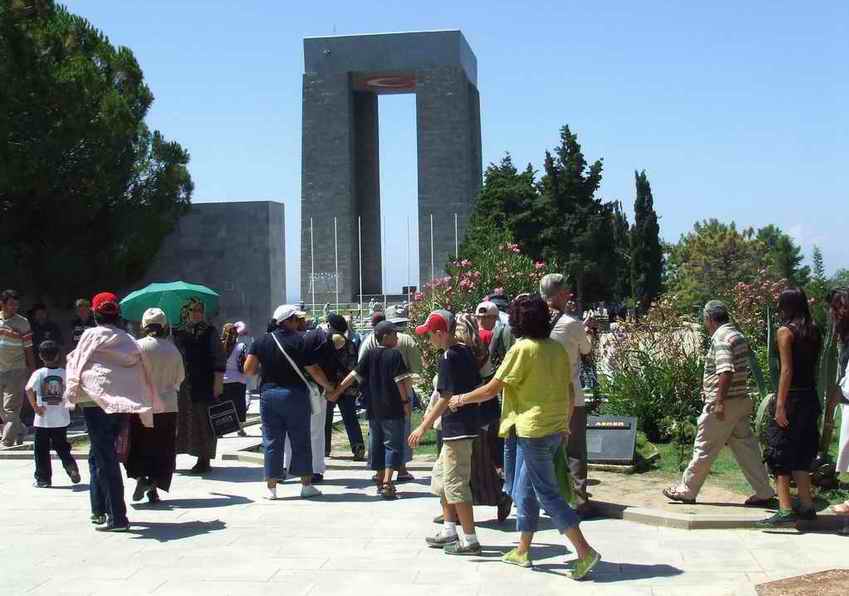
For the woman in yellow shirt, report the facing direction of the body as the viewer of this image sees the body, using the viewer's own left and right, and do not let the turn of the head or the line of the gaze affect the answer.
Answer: facing away from the viewer and to the left of the viewer

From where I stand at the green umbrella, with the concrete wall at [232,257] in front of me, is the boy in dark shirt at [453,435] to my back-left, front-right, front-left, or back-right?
back-right

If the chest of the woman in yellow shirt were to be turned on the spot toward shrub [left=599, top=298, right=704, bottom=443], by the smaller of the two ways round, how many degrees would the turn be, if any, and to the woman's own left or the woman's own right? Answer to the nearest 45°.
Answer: approximately 45° to the woman's own right

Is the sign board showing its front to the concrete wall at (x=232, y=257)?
no

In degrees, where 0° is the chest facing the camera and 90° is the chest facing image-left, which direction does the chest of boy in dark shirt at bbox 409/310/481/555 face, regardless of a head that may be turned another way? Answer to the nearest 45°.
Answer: approximately 90°

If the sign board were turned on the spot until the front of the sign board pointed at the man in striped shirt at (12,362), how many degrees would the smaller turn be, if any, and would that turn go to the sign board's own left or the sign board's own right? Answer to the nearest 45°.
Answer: approximately 90° to the sign board's own right

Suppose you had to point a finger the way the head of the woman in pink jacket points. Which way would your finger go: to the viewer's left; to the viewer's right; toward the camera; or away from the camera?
away from the camera

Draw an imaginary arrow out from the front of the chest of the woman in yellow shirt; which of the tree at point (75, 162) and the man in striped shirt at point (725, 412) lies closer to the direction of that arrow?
the tree

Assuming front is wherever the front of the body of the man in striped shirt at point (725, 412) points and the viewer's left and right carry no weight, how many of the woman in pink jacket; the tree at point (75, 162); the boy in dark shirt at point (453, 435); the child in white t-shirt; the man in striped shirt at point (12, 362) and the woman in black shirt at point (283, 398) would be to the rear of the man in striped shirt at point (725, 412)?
0

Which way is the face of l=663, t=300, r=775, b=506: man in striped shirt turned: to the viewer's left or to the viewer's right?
to the viewer's left

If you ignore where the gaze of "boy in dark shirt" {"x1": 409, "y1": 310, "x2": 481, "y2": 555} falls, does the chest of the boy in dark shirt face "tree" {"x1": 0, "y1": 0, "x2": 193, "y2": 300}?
no

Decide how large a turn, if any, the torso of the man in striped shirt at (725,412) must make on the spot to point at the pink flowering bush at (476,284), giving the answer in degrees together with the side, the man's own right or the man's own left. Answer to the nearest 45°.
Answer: approximately 45° to the man's own right

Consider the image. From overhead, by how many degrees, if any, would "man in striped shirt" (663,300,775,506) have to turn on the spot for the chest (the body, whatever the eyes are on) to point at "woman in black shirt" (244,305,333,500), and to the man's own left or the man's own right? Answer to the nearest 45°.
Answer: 0° — they already face them

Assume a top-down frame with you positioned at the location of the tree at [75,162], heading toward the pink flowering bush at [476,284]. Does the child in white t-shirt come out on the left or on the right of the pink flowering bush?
right

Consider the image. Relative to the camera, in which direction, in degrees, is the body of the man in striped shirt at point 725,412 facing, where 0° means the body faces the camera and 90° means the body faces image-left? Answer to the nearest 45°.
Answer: approximately 90°

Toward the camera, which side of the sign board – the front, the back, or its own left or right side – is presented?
front

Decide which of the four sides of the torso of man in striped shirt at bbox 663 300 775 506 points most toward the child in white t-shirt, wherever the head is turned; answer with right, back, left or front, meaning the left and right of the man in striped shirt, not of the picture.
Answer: front
